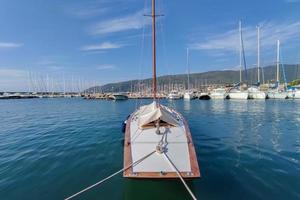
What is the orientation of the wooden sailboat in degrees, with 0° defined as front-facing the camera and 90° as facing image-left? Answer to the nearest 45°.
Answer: approximately 180°
